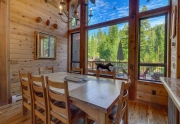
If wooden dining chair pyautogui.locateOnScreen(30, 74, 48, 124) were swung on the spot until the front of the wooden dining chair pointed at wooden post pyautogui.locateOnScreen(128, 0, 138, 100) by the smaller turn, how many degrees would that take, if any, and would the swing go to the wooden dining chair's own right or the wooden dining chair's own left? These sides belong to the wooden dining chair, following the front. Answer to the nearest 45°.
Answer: approximately 45° to the wooden dining chair's own right

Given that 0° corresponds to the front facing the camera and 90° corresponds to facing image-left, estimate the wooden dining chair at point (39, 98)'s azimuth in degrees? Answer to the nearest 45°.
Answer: approximately 225°

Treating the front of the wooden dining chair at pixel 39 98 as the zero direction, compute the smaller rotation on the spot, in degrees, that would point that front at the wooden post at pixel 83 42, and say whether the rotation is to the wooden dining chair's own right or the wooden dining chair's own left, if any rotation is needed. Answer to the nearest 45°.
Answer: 0° — it already faces it

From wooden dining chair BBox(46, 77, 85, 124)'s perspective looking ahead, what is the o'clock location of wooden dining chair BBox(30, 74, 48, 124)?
wooden dining chair BBox(30, 74, 48, 124) is roughly at 9 o'clock from wooden dining chair BBox(46, 77, 85, 124).

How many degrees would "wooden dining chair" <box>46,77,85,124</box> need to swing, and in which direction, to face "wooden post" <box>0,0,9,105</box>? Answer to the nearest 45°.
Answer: approximately 90° to its left

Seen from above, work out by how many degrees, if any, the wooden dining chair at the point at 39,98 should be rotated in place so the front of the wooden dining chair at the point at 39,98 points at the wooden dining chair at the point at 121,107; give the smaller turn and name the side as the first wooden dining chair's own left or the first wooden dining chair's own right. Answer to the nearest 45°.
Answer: approximately 90° to the first wooden dining chair's own right

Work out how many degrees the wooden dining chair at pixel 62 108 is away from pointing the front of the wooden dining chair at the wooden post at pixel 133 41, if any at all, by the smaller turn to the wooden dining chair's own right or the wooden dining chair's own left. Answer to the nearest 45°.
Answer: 0° — it already faces it

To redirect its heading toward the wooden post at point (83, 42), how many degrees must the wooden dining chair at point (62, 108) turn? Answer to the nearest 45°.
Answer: approximately 45° to its left

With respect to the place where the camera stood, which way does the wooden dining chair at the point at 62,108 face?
facing away from the viewer and to the right of the viewer
